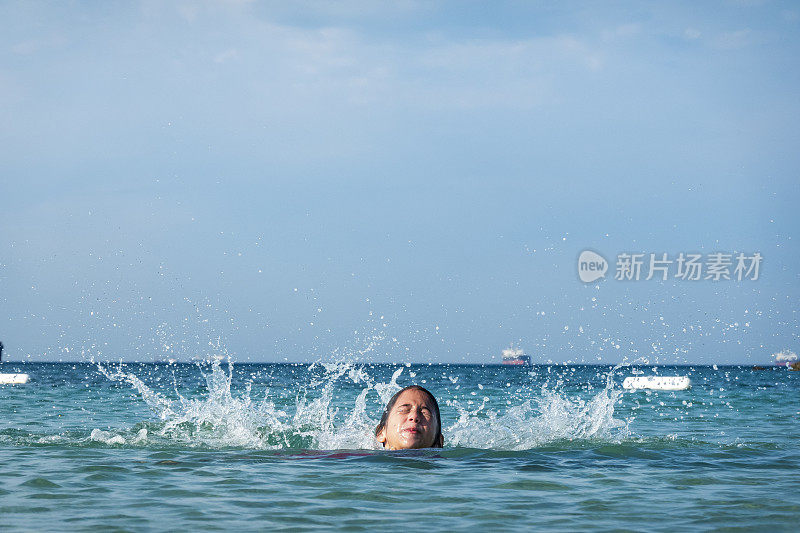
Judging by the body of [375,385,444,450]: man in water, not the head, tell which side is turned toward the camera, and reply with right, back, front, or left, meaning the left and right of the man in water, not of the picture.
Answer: front

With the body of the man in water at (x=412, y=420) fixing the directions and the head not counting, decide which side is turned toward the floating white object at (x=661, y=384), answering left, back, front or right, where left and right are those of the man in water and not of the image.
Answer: back
